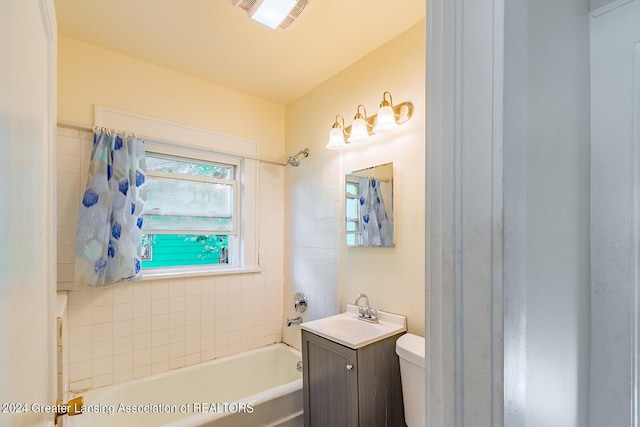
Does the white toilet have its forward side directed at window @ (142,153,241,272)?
no

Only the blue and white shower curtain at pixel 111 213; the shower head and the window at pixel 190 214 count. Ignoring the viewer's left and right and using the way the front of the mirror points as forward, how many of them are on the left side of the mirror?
0

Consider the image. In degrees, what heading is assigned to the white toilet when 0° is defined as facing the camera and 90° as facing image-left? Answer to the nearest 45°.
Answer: approximately 45°

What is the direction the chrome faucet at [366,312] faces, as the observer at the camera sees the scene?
facing the viewer and to the left of the viewer

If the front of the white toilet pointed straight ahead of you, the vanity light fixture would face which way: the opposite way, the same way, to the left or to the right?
the same way

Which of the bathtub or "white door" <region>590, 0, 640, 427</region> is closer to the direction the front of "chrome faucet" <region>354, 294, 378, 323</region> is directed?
the bathtub

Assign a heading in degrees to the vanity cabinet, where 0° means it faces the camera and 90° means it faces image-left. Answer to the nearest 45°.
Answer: approximately 45°

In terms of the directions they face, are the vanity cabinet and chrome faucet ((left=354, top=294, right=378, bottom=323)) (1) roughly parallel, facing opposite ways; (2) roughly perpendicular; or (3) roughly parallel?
roughly parallel

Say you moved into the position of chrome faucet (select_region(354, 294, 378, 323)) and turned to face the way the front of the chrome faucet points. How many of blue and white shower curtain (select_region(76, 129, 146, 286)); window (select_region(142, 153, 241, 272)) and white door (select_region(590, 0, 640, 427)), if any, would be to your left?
1

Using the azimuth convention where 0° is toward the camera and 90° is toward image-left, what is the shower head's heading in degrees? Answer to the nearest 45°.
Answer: approximately 45°

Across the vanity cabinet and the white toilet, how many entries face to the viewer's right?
0

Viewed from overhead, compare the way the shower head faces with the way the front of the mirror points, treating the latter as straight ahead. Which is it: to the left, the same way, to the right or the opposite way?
the same way

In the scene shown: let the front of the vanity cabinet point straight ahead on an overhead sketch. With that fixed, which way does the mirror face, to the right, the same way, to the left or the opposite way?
the same way

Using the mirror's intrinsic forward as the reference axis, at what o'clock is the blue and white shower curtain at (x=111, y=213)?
The blue and white shower curtain is roughly at 1 o'clock from the mirror.

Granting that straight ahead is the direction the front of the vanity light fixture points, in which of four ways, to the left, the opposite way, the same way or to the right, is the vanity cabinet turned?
the same way

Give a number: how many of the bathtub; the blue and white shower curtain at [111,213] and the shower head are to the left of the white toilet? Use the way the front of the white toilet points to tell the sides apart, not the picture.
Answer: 0

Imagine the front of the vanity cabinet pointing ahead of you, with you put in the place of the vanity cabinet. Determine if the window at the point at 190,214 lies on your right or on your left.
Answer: on your right

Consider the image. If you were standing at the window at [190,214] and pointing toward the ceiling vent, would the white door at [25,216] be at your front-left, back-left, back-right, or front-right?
front-right
